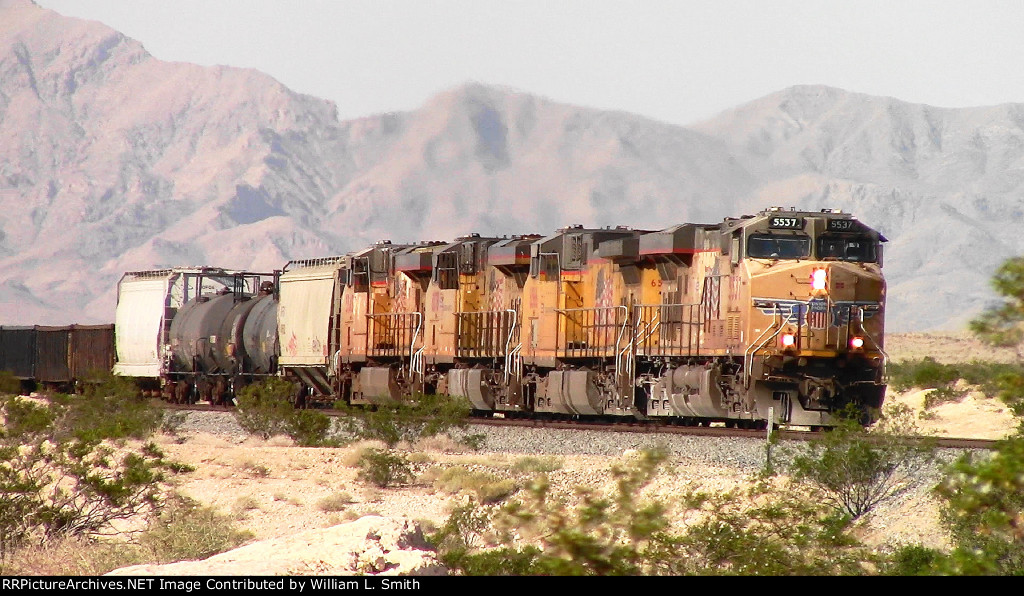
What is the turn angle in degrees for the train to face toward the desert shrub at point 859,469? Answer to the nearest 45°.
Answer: approximately 45° to its right

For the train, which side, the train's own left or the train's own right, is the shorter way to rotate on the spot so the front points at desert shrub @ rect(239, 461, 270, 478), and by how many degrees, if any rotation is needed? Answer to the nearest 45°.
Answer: approximately 90° to the train's own right

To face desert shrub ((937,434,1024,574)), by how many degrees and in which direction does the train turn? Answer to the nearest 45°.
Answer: approximately 45° to its right

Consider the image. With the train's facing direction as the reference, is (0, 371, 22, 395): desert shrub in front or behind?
behind

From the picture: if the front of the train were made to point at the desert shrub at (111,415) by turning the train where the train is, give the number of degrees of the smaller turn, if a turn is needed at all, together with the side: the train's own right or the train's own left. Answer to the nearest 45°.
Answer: approximately 135° to the train's own right

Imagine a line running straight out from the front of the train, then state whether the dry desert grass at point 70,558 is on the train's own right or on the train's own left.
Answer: on the train's own right

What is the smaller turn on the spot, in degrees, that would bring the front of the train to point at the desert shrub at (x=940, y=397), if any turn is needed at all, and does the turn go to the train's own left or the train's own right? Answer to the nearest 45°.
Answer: approximately 90° to the train's own left

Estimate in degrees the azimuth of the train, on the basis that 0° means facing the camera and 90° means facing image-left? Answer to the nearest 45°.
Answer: approximately 315°
